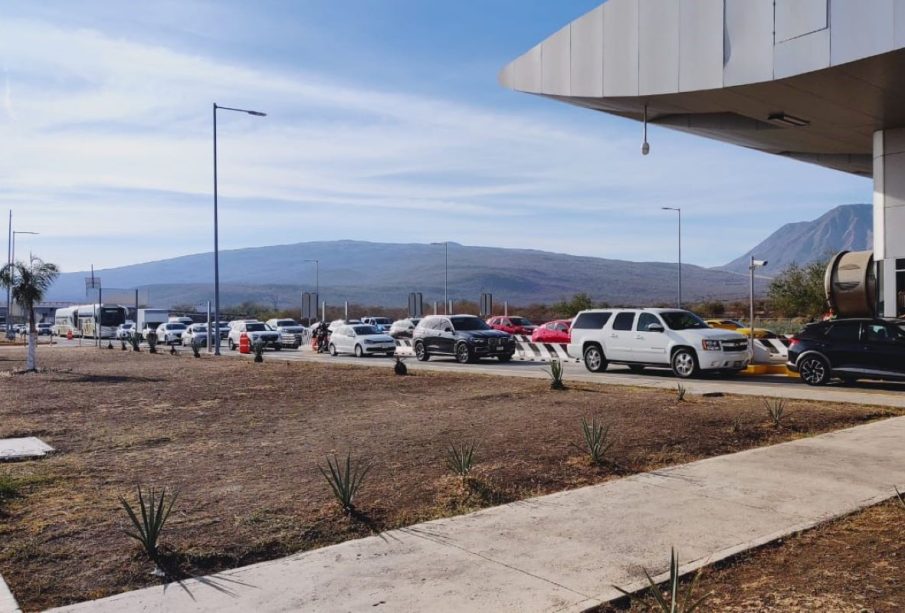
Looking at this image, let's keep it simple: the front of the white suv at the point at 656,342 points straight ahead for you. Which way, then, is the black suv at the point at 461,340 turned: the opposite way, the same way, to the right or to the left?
the same way

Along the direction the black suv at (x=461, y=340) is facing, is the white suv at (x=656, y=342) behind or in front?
in front

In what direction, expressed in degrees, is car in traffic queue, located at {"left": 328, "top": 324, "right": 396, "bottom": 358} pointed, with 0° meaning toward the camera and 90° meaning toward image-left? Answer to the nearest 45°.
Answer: approximately 315°

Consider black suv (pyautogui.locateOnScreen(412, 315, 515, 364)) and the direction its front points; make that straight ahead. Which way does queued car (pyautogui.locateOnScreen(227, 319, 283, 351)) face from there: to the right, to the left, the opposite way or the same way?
the same way

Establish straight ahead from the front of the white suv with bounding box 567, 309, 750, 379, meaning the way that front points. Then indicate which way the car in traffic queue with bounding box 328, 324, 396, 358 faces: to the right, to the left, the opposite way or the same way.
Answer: the same way

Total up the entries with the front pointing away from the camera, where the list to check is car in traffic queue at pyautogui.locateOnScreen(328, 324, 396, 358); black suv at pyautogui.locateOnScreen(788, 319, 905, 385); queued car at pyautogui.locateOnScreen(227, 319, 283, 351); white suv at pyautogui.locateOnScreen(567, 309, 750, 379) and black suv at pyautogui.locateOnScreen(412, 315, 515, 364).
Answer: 0

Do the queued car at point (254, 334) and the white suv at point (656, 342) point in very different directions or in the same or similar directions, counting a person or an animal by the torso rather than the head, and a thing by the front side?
same or similar directions

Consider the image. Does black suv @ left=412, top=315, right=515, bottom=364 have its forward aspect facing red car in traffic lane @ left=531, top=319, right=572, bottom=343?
no

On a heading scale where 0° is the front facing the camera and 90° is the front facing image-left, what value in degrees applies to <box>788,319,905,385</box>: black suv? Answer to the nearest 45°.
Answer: approximately 270°

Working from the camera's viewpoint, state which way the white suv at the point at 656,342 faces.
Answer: facing the viewer and to the right of the viewer

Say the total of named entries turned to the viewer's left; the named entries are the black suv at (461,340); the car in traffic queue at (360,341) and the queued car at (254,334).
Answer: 0

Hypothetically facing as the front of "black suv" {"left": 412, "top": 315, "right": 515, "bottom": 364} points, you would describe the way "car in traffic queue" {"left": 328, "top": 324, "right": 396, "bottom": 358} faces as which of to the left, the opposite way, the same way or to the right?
the same way

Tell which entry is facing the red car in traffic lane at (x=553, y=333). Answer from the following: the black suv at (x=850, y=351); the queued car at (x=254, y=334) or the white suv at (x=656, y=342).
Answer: the queued car at (x=254, y=334)

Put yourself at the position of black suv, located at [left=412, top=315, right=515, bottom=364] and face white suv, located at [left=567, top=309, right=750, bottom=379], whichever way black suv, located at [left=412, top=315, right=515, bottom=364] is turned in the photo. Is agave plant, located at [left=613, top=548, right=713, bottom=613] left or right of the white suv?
right

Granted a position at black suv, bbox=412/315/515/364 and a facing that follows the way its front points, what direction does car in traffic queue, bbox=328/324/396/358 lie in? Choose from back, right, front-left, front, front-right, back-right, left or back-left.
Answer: back

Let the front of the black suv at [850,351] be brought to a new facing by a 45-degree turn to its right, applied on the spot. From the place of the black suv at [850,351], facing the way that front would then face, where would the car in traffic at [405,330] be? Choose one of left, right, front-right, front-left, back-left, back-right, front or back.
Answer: back
